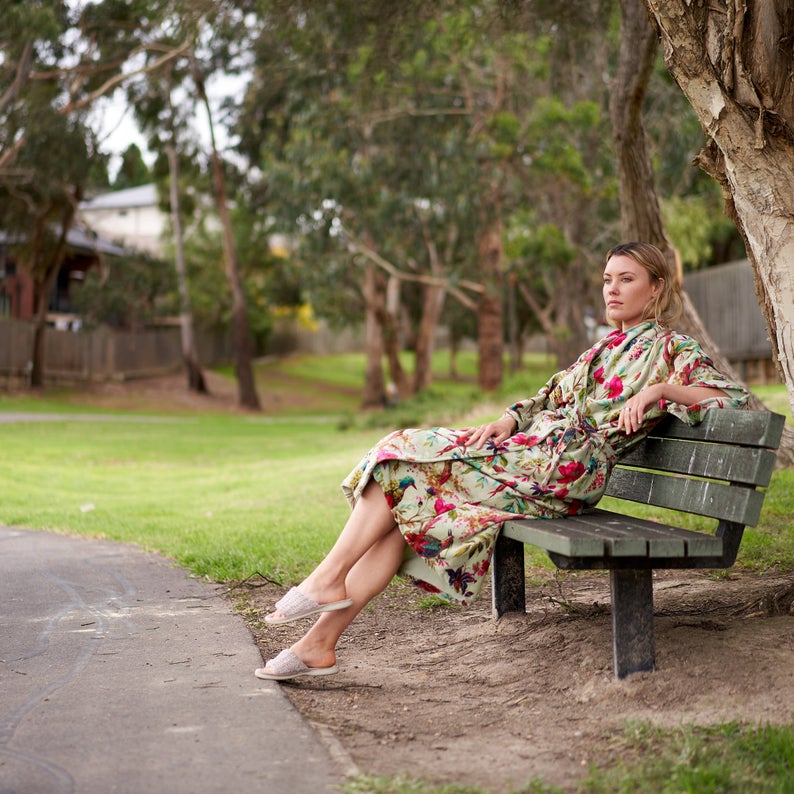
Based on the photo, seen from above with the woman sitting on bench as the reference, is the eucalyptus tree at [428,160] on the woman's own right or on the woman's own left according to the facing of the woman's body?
on the woman's own right

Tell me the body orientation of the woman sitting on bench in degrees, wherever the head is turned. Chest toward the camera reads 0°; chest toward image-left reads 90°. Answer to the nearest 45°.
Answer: approximately 45°
